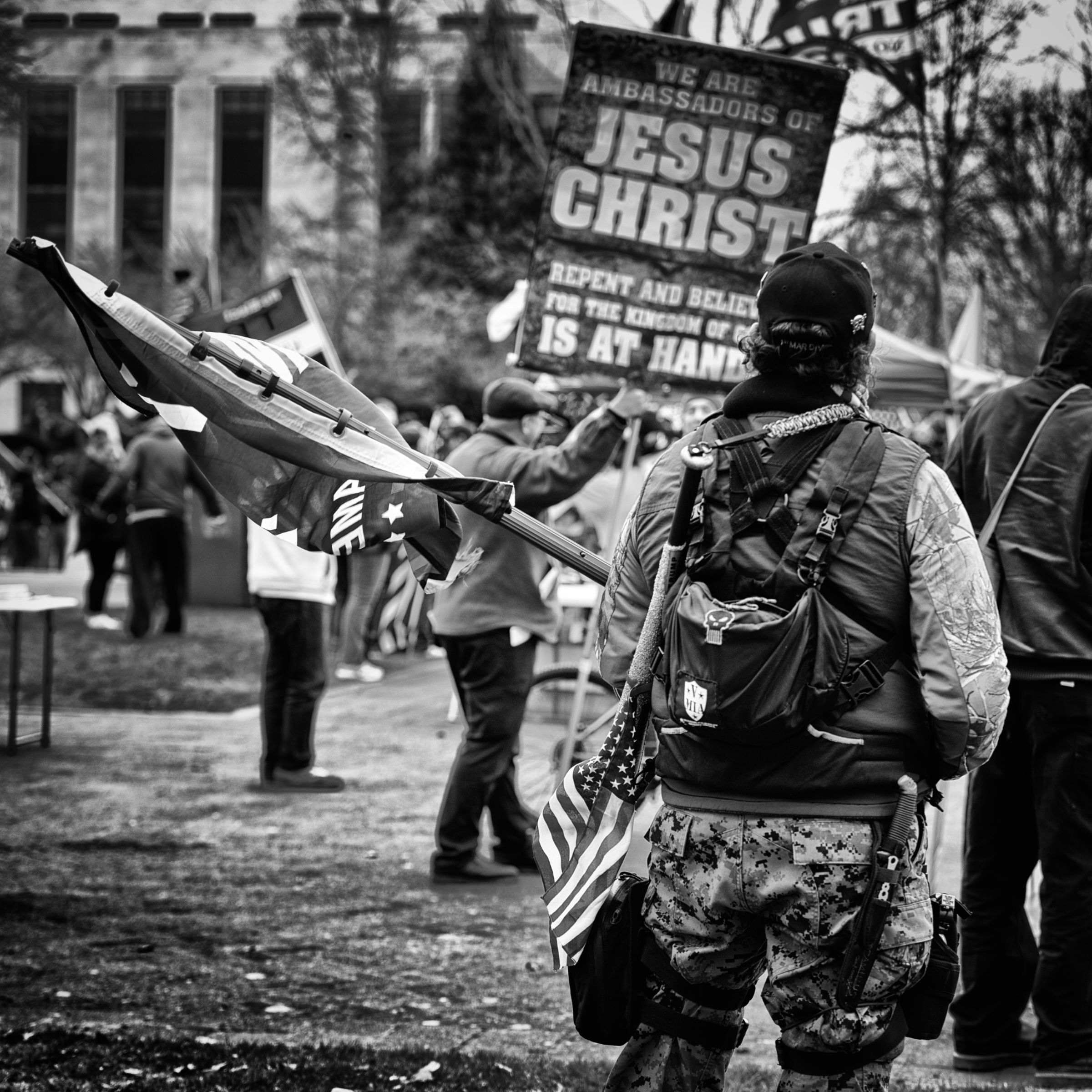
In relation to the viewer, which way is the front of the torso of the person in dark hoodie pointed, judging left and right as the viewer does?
facing away from the viewer

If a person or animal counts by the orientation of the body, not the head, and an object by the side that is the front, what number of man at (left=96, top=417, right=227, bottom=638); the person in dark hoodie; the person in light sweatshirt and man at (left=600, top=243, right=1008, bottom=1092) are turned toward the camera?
0

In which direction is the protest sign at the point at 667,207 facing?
toward the camera

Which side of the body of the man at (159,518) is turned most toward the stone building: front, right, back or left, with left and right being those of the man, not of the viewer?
front

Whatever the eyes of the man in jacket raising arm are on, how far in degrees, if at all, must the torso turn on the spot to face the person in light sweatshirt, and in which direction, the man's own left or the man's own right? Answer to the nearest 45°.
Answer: approximately 135° to the man's own left

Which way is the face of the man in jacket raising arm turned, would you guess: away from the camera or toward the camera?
away from the camera

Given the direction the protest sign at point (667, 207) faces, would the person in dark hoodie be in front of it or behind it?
in front

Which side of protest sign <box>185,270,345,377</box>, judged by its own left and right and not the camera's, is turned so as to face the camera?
front

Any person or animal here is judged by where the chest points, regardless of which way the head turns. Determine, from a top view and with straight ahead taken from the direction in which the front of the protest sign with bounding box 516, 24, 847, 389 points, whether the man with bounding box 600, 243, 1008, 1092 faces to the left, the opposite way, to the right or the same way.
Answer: the opposite way

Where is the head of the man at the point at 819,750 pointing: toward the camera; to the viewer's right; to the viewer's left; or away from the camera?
away from the camera

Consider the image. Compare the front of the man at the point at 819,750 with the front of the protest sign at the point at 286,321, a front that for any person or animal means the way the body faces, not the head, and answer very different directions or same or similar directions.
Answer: very different directions

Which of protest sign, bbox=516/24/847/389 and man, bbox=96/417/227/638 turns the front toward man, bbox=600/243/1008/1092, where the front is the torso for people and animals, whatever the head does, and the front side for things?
the protest sign

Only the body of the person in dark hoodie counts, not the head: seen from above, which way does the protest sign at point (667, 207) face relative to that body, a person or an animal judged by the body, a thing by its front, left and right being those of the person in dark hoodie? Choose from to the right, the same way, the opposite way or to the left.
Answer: the opposite way

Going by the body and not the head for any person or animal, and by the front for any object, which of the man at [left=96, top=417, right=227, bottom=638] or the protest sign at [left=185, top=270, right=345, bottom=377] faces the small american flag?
the protest sign
